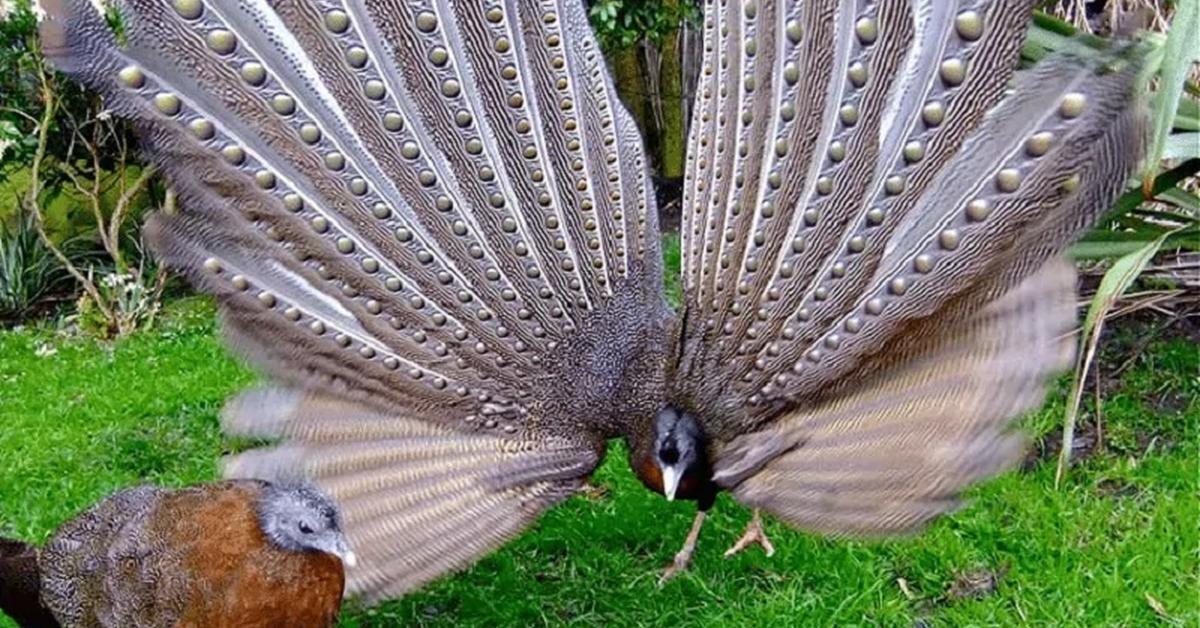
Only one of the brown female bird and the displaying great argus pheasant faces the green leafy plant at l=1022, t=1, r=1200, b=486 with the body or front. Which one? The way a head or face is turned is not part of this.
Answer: the brown female bird

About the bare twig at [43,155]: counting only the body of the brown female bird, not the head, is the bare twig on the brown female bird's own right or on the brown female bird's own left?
on the brown female bird's own left

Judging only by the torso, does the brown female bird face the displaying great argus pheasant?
yes

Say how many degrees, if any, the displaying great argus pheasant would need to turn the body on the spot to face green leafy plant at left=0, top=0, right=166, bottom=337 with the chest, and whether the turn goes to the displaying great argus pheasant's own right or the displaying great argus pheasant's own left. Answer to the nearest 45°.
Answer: approximately 135° to the displaying great argus pheasant's own right

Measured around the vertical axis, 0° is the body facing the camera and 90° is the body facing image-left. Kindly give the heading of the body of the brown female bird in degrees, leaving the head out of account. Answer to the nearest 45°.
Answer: approximately 270°

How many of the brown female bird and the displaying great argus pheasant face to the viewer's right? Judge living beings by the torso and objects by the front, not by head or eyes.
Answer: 1

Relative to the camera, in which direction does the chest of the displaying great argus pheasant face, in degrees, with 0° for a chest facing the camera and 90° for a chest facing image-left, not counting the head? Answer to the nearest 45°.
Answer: approximately 0°

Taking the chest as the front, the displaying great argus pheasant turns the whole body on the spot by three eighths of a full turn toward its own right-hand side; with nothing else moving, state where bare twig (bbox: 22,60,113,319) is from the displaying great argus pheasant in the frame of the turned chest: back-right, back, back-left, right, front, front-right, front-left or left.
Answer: front

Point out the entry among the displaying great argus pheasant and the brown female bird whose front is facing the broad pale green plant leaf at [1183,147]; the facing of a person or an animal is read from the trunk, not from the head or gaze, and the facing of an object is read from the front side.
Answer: the brown female bird

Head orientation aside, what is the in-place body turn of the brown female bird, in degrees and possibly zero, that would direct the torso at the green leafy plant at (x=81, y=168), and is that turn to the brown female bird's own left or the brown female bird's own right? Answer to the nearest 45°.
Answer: approximately 90° to the brown female bird's own left
